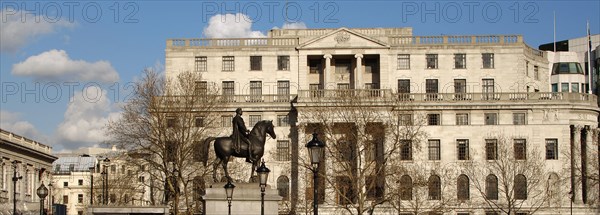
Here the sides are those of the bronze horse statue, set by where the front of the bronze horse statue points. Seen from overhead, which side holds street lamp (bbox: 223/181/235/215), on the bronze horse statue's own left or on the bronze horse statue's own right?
on the bronze horse statue's own right

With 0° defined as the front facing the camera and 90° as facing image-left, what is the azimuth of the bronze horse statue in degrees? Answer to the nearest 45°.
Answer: approximately 270°
